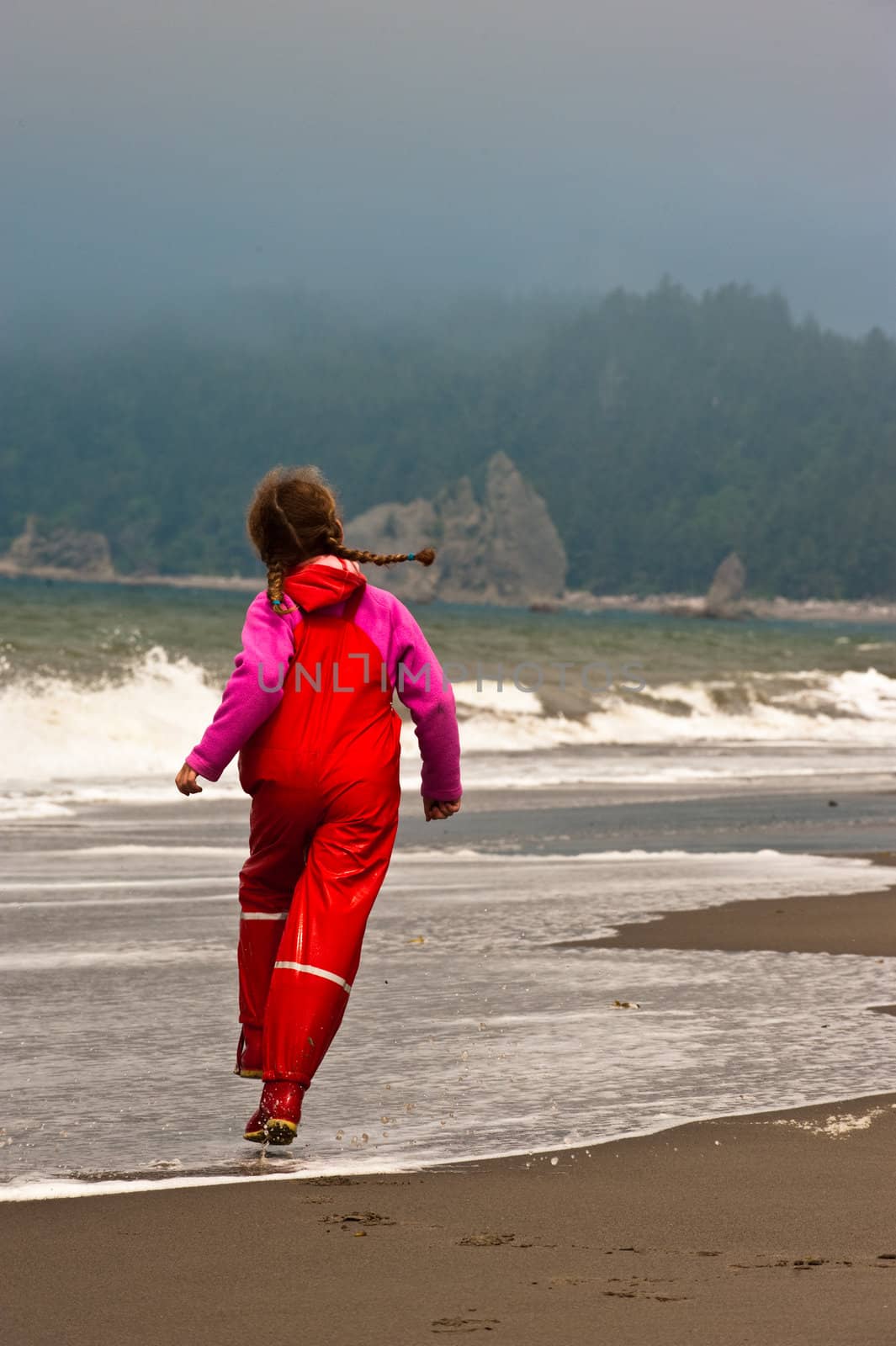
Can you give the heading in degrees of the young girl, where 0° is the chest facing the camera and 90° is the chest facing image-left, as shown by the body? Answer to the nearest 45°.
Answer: approximately 180°
